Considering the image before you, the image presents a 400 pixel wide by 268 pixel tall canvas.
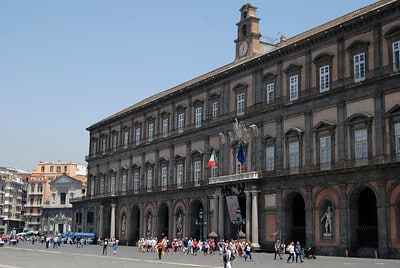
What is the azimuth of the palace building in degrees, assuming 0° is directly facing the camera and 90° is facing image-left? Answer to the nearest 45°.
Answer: approximately 45°
